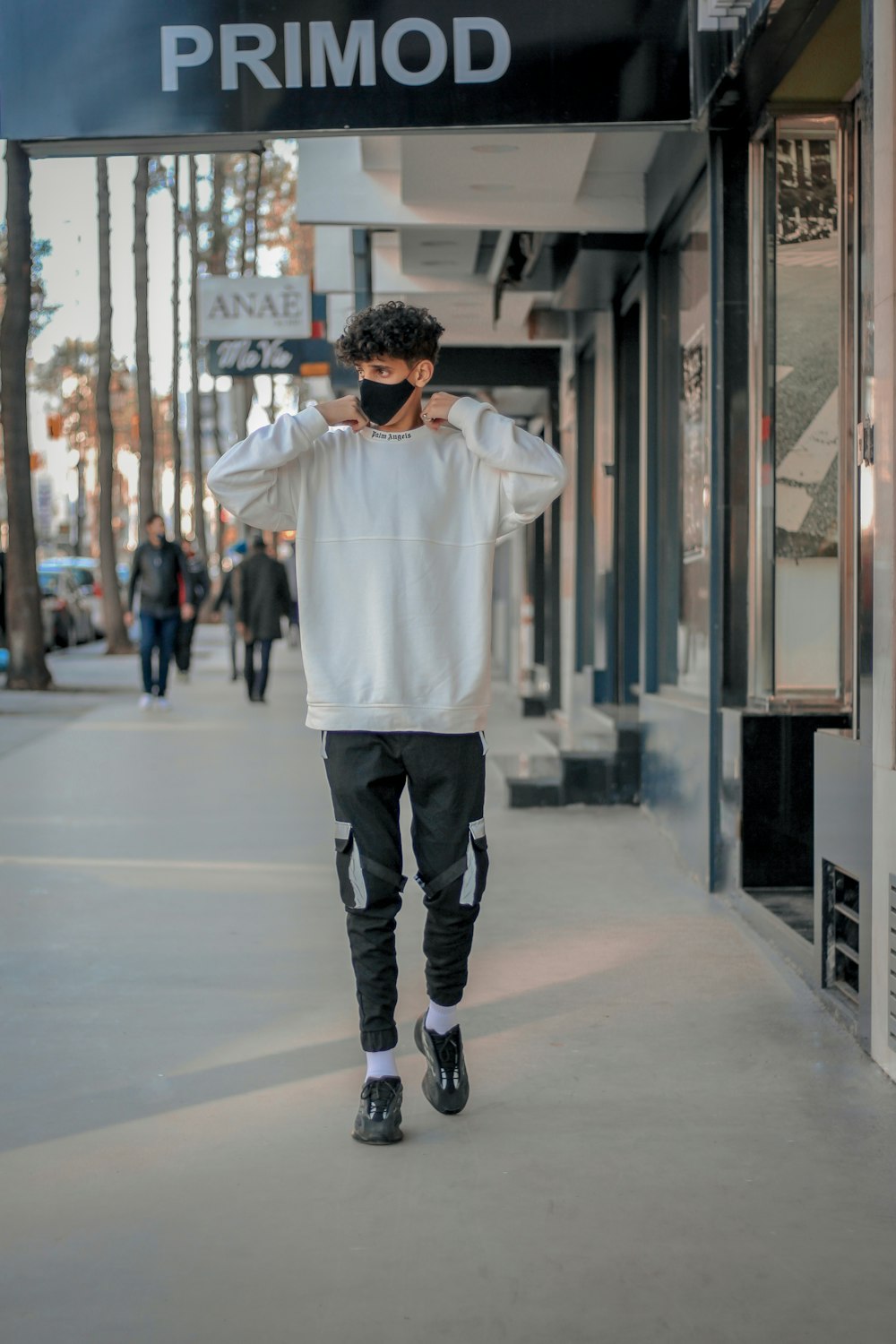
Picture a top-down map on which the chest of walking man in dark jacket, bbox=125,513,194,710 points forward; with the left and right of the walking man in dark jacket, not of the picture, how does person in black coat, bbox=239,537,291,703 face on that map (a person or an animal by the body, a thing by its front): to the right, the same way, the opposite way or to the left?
the opposite way

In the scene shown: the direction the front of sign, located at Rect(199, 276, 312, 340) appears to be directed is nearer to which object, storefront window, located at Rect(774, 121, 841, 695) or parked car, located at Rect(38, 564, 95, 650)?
the storefront window

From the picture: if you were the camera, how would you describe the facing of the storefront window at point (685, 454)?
facing to the left of the viewer

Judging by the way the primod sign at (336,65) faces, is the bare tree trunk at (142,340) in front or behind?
behind

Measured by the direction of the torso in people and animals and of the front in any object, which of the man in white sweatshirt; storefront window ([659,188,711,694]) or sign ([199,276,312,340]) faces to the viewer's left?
the storefront window

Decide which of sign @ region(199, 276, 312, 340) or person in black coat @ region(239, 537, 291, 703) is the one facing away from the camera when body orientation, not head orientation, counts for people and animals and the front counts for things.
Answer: the person in black coat

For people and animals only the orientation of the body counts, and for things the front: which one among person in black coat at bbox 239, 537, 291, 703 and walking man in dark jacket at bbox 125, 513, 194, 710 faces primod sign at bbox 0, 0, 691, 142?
the walking man in dark jacket

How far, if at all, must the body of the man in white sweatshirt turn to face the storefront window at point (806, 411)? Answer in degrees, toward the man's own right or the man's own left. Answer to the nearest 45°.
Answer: approximately 135° to the man's own left

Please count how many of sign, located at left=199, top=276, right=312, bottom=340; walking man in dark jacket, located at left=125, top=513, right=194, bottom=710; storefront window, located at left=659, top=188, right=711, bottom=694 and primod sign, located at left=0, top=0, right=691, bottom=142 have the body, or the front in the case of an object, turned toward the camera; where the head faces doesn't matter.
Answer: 3

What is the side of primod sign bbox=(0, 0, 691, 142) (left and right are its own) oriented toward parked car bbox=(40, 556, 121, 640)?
back

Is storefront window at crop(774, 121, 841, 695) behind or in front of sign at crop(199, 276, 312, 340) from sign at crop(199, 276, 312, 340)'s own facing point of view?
in front

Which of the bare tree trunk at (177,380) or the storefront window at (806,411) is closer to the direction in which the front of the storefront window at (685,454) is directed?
the bare tree trunk

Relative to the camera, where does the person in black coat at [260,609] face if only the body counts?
away from the camera

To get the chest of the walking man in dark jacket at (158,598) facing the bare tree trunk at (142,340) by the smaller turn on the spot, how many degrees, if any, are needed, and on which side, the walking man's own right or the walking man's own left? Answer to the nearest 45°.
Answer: approximately 180°

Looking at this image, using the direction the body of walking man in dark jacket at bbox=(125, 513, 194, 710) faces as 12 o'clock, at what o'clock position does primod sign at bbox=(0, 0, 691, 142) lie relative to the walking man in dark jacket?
The primod sign is roughly at 12 o'clock from the walking man in dark jacket.
